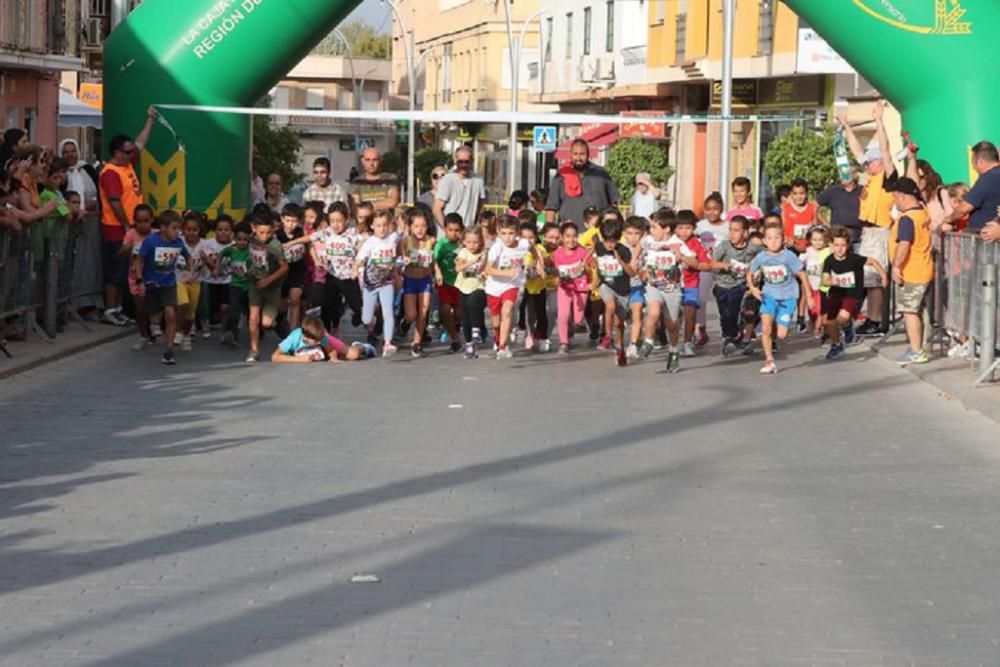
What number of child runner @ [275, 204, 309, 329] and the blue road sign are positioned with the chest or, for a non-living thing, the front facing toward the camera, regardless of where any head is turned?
2

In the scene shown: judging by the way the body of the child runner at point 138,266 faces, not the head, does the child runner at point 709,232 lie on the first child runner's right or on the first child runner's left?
on the first child runner's left

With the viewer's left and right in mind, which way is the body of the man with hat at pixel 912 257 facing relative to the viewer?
facing to the left of the viewer

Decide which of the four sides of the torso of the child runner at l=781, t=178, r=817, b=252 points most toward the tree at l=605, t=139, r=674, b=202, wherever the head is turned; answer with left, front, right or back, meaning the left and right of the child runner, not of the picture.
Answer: back

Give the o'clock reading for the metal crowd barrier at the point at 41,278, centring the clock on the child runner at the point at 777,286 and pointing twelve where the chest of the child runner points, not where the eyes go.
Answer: The metal crowd barrier is roughly at 3 o'clock from the child runner.

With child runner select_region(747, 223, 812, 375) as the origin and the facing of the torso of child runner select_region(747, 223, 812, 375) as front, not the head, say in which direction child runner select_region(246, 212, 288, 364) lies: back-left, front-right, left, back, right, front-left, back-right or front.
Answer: right

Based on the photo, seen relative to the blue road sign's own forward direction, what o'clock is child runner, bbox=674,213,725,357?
The child runner is roughly at 12 o'clock from the blue road sign.

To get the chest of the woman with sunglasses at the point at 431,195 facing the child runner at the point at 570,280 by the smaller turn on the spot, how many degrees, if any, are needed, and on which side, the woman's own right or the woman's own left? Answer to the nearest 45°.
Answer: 0° — they already face them

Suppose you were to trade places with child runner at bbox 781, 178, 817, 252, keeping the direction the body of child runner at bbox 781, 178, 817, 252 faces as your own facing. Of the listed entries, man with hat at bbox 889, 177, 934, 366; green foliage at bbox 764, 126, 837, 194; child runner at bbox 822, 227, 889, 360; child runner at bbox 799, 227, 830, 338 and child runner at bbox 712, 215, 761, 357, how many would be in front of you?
4

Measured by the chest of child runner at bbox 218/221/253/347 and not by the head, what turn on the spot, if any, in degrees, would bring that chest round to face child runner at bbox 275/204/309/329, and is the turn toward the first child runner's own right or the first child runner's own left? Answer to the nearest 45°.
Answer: approximately 90° to the first child runner's own left

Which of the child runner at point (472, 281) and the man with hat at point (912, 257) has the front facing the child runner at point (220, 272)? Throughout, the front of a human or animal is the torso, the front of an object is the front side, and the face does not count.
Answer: the man with hat

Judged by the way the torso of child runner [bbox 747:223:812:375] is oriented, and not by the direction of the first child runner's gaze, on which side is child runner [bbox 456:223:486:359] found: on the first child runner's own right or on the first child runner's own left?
on the first child runner's own right

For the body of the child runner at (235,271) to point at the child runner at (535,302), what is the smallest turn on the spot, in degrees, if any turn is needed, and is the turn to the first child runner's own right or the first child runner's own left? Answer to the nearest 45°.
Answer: approximately 90° to the first child runner's own left

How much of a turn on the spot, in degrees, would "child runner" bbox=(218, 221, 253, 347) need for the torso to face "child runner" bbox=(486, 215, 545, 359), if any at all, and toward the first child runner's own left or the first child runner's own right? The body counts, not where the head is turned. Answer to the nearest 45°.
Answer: approximately 90° to the first child runner's own left
